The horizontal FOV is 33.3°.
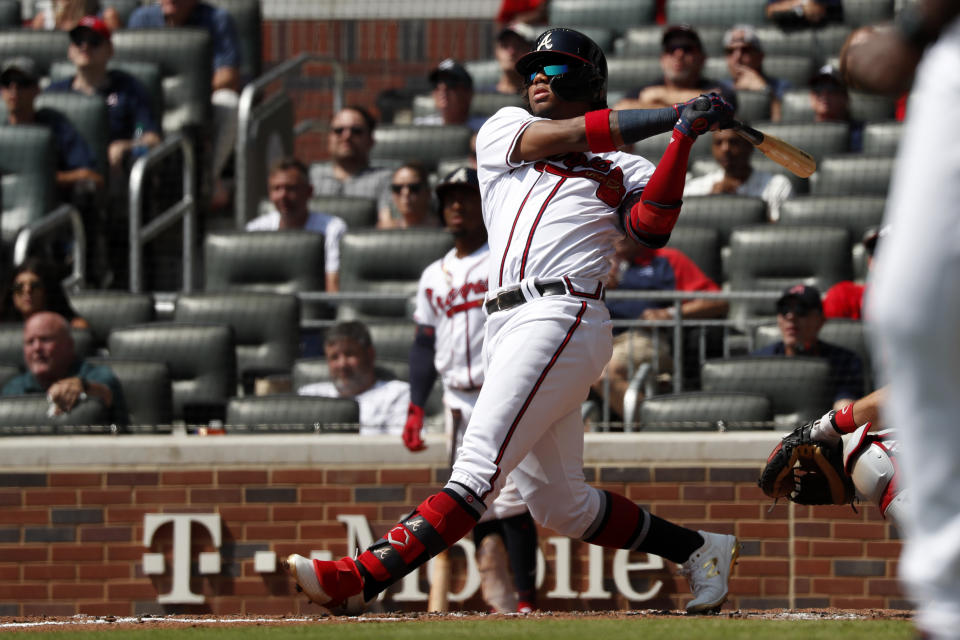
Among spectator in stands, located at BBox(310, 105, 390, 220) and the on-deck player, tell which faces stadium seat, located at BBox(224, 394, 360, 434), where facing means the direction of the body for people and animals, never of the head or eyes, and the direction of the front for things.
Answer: the spectator in stands

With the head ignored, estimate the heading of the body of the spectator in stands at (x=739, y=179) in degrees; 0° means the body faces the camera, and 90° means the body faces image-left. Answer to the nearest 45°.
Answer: approximately 0°

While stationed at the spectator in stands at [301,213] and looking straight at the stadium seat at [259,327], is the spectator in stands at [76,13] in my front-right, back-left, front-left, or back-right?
back-right

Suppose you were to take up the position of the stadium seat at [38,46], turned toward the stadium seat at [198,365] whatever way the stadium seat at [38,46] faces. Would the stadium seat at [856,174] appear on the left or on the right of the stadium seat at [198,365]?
left

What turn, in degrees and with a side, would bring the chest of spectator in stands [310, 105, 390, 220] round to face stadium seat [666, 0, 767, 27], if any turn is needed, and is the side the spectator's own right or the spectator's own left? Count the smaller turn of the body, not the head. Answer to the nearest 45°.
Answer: approximately 135° to the spectator's own left

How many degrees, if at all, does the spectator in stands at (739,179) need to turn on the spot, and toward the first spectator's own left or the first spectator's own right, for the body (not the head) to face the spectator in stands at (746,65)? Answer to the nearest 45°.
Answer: approximately 180°
